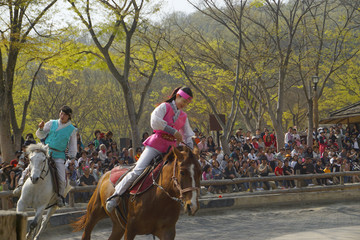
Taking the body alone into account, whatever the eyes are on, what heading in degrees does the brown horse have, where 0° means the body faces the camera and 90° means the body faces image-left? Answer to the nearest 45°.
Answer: approximately 315°

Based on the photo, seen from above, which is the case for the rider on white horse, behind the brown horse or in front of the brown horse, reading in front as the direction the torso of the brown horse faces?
behind

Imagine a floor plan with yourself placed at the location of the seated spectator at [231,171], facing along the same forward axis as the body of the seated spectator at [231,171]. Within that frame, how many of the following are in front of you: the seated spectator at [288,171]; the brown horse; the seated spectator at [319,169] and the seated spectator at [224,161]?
1

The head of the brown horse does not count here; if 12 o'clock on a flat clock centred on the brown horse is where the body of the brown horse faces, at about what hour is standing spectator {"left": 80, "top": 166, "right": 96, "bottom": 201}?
The standing spectator is roughly at 7 o'clock from the brown horse.

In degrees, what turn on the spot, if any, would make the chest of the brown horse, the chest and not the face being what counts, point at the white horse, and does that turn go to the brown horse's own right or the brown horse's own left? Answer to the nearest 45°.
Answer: approximately 180°

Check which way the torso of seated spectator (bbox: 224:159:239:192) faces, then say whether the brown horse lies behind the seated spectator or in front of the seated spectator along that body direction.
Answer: in front

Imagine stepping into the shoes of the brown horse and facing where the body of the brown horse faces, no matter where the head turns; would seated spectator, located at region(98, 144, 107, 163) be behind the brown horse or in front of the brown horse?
behind

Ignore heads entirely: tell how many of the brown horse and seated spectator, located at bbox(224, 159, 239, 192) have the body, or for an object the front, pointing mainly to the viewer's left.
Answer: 0

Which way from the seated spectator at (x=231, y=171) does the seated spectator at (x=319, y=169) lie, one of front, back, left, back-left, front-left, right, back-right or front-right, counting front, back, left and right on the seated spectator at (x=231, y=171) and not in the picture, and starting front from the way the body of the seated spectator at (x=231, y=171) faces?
back-left

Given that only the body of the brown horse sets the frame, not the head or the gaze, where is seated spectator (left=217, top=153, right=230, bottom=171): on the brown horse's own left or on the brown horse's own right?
on the brown horse's own left

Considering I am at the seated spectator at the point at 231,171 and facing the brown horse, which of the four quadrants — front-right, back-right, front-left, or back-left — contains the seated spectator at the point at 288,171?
back-left
